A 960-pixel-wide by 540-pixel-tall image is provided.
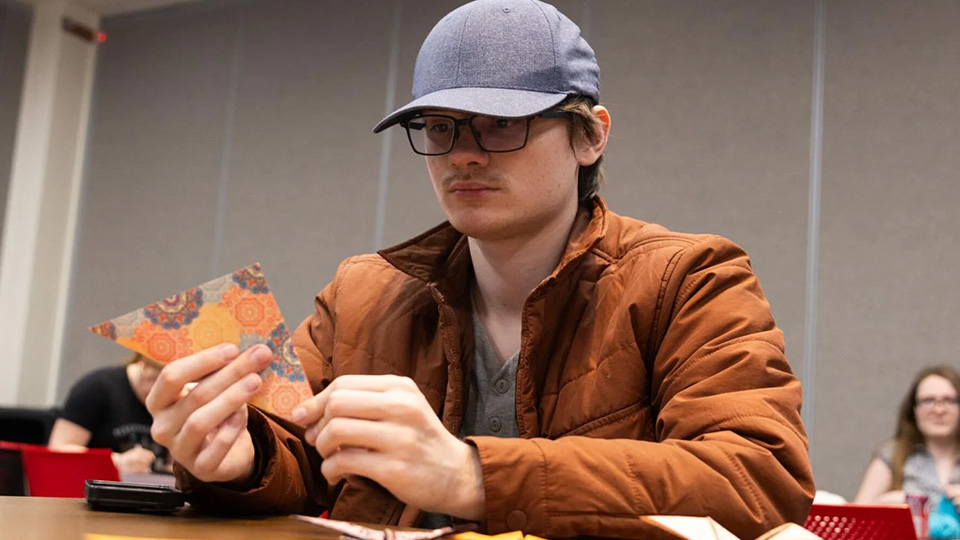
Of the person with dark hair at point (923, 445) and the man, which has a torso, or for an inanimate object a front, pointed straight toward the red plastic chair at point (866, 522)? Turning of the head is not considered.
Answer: the person with dark hair

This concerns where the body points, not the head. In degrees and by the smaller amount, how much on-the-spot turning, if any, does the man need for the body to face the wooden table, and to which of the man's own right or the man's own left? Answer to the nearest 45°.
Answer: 0° — they already face it

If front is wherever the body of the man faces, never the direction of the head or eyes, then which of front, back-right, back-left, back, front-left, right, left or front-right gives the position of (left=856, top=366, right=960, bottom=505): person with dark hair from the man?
back

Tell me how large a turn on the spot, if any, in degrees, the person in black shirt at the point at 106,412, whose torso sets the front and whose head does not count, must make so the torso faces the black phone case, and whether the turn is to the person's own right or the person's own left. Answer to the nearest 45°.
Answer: approximately 45° to the person's own right

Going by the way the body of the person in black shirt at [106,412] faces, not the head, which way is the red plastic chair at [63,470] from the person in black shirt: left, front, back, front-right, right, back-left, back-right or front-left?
front-right

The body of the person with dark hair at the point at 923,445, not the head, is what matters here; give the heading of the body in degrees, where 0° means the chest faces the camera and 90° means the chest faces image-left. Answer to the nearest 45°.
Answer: approximately 0°
